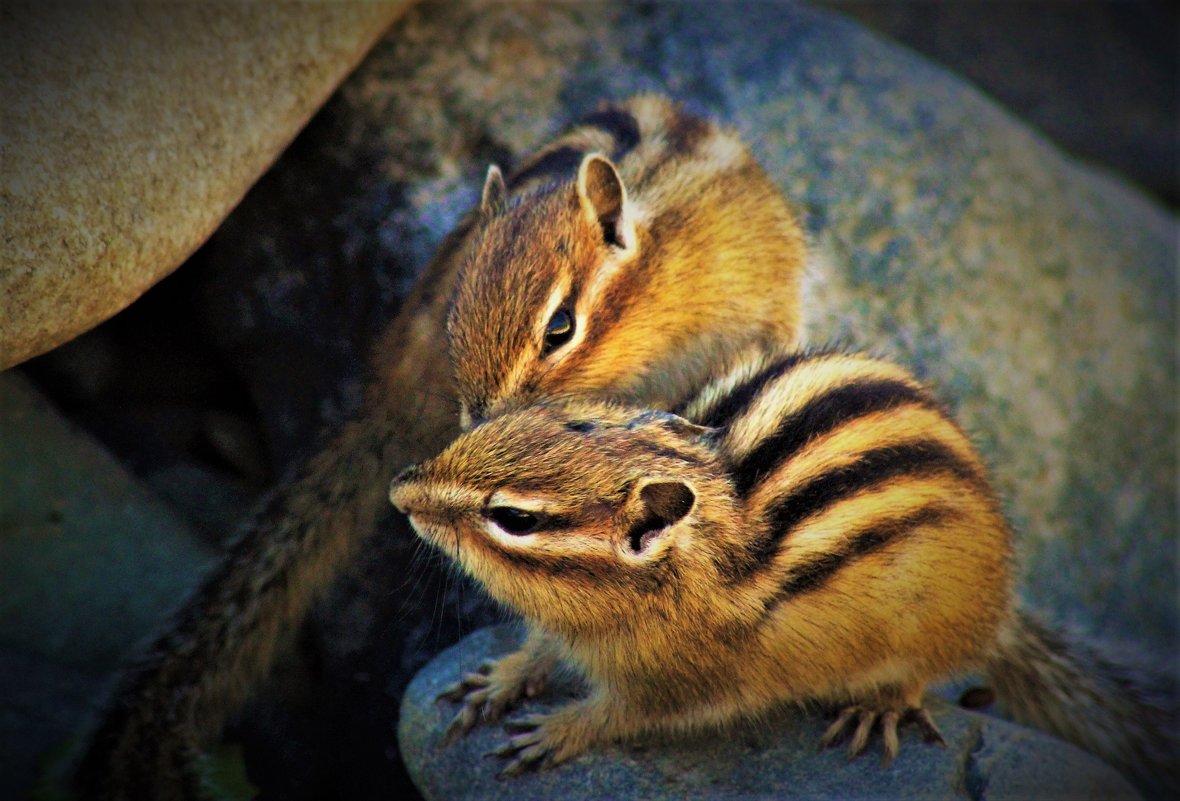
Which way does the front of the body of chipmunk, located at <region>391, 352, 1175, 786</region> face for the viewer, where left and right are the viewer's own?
facing to the left of the viewer

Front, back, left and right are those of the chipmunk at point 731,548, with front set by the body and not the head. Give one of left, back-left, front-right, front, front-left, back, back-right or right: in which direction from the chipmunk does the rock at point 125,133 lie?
front

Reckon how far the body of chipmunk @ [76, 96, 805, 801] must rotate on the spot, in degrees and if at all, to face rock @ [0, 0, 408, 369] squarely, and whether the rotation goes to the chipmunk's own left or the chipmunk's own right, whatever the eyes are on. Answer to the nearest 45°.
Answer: approximately 45° to the chipmunk's own right

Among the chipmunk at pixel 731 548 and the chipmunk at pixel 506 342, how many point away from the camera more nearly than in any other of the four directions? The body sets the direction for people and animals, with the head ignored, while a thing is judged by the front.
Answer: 0

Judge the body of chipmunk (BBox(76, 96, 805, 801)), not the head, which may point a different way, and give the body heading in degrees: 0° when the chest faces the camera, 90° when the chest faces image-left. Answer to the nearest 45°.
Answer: approximately 45°

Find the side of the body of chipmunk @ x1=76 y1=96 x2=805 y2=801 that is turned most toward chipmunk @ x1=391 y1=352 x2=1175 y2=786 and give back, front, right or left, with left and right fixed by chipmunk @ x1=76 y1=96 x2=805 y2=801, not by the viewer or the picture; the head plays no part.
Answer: left
